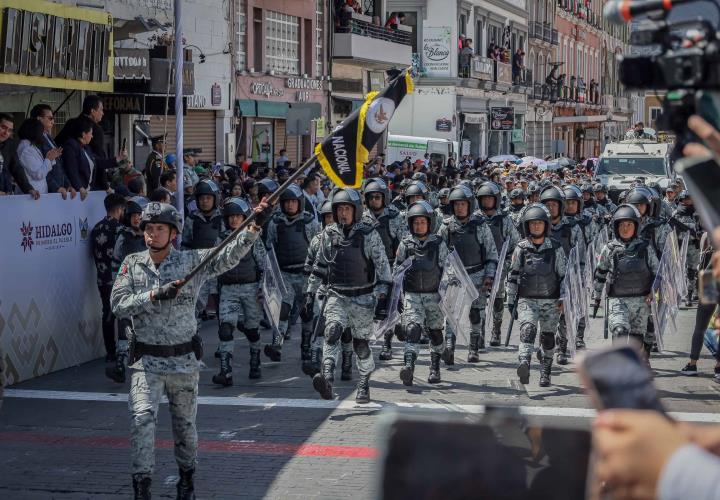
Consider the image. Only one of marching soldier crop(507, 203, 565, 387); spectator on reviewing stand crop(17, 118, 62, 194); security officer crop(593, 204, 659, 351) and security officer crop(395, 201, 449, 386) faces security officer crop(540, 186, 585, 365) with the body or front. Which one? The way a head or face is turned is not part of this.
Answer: the spectator on reviewing stand

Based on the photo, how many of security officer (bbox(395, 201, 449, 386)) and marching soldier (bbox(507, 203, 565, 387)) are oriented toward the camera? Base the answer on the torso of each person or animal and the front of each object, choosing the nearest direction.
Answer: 2

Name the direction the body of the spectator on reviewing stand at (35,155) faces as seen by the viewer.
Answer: to the viewer's right

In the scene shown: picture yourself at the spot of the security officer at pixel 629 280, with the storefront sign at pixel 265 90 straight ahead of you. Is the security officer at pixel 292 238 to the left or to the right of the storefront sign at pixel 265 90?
left

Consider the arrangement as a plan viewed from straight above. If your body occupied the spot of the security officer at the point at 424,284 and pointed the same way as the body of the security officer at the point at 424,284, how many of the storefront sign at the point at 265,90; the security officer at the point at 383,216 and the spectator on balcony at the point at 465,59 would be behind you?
3

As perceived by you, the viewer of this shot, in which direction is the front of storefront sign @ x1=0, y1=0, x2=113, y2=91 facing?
facing the viewer and to the right of the viewer

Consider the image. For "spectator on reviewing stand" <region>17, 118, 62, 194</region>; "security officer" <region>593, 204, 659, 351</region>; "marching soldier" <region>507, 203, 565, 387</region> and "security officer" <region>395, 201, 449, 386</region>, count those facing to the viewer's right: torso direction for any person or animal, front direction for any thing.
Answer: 1

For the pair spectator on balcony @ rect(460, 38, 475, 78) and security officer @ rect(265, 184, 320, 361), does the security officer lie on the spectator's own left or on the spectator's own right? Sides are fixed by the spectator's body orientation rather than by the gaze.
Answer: on the spectator's own right

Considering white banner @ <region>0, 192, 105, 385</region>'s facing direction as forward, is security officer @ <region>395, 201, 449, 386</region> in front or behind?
in front

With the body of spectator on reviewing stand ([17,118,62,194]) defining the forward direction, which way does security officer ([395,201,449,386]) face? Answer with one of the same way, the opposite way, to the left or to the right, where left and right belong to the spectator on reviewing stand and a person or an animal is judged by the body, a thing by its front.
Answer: to the right

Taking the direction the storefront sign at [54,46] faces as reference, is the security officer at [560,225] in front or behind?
in front
